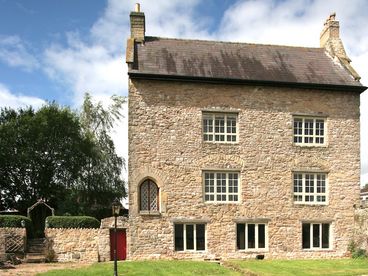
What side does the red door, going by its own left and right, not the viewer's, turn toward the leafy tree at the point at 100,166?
back

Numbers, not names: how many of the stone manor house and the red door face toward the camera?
2

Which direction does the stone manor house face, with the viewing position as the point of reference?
facing the viewer

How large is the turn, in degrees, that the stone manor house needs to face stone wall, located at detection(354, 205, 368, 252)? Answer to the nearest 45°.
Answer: approximately 90° to its left

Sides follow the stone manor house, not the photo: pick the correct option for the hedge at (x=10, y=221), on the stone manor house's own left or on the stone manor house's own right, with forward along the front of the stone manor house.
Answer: on the stone manor house's own right

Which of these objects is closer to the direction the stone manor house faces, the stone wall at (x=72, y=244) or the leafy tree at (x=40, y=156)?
the stone wall

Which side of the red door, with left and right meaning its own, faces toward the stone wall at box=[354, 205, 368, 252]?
left
